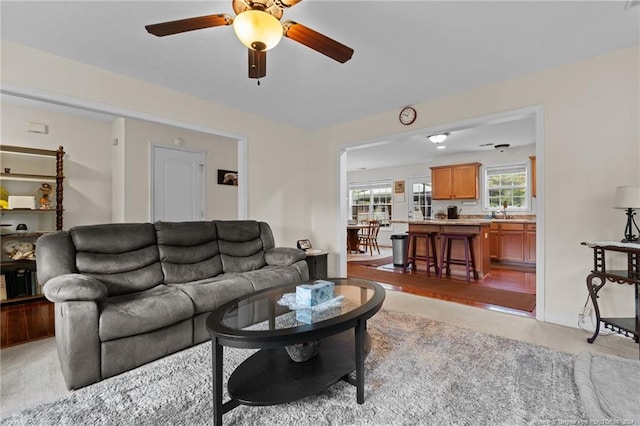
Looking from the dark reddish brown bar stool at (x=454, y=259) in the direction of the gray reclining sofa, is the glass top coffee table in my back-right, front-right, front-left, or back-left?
front-left

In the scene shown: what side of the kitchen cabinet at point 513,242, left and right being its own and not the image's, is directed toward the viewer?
front

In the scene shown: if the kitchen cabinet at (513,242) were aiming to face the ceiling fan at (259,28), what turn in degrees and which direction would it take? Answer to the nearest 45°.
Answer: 0° — it already faces it

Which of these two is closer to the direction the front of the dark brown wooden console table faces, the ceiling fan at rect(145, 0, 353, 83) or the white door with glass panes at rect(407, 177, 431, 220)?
the ceiling fan

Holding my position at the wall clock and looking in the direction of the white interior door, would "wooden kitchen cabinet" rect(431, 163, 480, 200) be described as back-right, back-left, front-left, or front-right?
back-right

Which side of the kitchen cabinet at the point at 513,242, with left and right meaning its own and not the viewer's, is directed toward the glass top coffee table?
front

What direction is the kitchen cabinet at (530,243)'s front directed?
toward the camera

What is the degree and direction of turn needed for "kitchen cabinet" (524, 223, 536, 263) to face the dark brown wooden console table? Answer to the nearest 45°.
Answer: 0° — it already faces it

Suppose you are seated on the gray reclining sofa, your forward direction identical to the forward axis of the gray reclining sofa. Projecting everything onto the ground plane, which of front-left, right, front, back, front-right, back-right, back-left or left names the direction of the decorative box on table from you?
front
